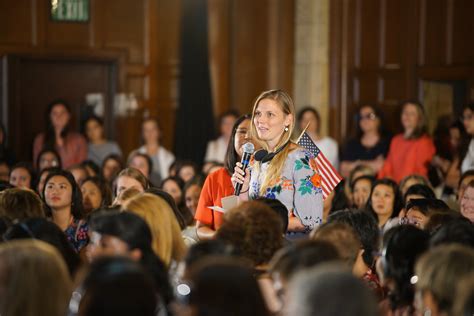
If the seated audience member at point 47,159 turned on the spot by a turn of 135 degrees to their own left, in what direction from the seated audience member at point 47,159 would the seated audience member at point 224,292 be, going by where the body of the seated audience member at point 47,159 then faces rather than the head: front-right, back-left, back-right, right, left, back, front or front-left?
back-right

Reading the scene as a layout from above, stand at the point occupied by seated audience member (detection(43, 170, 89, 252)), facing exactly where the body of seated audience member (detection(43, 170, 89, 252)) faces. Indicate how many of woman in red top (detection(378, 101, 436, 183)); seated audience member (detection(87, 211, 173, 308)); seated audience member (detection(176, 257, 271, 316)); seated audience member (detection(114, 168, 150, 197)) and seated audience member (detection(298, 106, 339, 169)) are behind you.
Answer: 3

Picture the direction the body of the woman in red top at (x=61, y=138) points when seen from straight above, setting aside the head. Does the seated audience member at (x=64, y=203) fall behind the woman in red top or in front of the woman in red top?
in front

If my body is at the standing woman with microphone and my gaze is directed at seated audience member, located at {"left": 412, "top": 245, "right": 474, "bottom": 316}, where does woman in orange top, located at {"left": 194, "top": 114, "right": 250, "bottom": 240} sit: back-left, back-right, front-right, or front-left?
back-right

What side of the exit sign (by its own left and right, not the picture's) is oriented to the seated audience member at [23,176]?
front

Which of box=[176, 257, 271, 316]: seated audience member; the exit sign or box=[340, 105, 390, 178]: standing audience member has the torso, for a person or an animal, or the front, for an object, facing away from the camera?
box=[176, 257, 271, 316]: seated audience member

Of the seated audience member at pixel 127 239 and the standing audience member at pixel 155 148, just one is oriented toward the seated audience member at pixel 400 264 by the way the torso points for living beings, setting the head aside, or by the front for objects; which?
the standing audience member at pixel 155 148

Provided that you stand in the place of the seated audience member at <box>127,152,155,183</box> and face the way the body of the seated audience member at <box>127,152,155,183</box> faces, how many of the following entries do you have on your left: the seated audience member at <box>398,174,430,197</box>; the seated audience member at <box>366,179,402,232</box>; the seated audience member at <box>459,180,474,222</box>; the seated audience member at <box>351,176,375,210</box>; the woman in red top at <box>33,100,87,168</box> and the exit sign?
4
